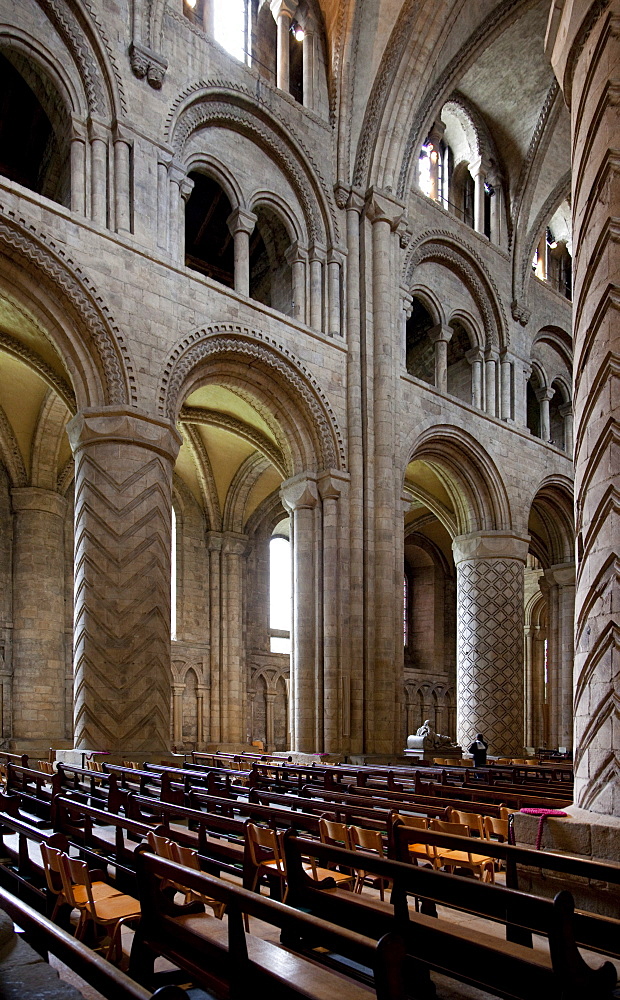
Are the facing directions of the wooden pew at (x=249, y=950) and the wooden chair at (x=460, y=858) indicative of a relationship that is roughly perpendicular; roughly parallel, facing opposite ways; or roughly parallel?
roughly parallel

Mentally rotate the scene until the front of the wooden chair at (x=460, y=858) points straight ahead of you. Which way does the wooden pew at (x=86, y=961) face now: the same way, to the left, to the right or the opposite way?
the same way

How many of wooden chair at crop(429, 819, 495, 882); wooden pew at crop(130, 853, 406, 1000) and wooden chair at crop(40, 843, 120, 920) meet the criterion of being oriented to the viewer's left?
0

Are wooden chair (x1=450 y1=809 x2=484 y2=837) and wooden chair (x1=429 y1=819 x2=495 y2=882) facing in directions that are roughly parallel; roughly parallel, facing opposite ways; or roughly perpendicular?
roughly parallel

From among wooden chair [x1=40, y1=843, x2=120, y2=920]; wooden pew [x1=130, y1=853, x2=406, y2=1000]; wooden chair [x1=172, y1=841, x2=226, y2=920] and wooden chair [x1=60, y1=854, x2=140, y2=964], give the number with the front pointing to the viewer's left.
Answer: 0

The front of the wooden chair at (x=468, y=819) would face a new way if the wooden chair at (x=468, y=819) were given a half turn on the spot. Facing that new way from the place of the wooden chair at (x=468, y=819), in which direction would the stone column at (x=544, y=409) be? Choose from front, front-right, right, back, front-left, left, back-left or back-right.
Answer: back-right

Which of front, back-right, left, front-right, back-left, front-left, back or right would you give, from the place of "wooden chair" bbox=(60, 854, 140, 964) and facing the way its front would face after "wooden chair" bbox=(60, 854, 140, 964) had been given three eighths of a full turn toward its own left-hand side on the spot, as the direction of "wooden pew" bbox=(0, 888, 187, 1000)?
left

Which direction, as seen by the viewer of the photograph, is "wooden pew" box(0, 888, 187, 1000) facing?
facing away from the viewer and to the right of the viewer

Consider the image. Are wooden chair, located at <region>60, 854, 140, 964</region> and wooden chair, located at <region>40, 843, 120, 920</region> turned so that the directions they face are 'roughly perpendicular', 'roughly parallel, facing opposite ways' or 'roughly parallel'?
roughly parallel

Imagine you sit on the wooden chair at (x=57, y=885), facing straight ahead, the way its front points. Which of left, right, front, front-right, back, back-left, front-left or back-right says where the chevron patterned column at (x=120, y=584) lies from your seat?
front-left

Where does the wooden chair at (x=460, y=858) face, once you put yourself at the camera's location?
facing away from the viewer and to the right of the viewer

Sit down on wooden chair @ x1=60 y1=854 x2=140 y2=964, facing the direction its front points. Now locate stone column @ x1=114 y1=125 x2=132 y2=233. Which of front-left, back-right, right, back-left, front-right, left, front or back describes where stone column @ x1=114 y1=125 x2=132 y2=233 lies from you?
front-left

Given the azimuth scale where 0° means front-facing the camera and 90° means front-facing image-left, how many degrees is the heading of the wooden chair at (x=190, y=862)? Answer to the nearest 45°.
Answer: approximately 225°

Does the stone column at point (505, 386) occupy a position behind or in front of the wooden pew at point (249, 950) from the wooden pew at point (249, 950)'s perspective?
in front

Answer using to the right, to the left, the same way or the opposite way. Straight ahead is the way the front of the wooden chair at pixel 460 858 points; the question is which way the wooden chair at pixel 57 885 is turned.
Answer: the same way

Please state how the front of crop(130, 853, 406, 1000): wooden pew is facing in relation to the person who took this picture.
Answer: facing away from the viewer and to the right of the viewer

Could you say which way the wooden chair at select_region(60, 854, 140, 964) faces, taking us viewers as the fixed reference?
facing away from the viewer and to the right of the viewer

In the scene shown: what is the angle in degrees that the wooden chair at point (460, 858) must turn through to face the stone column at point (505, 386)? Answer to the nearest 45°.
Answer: approximately 45° to its left

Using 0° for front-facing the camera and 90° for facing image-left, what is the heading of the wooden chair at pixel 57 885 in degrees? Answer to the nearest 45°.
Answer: approximately 225°

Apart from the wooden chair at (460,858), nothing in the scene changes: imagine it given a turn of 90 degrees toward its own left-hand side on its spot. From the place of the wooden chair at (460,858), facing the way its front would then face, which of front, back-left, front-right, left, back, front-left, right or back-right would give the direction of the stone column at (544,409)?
front-right
